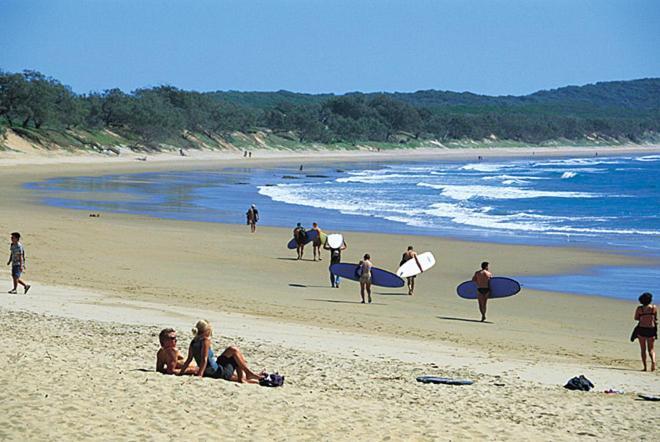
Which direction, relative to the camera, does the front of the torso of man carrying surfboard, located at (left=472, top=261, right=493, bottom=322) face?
away from the camera
